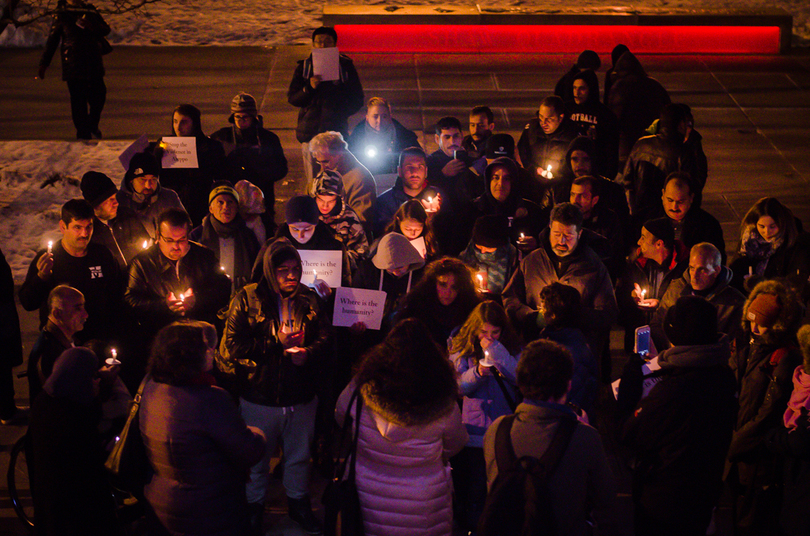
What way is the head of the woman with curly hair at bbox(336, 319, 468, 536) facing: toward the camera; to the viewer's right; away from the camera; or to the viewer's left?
away from the camera

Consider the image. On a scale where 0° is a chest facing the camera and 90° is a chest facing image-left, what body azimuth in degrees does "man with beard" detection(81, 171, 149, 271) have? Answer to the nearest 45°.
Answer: approximately 315°

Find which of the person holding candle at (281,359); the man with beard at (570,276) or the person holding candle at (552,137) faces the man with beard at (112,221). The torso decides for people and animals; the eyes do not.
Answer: the person holding candle at (552,137)

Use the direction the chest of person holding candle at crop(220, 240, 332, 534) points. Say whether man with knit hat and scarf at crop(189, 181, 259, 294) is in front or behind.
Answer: behind

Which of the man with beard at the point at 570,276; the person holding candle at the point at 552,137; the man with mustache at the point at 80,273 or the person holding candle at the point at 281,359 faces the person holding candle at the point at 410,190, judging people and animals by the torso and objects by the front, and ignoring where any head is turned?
the person holding candle at the point at 552,137

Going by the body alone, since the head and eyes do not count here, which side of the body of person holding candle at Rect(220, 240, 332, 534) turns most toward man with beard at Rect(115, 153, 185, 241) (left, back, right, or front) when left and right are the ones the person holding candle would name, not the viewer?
back

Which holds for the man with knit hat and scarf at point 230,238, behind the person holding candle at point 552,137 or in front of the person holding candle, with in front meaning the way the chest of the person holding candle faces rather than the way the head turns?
in front

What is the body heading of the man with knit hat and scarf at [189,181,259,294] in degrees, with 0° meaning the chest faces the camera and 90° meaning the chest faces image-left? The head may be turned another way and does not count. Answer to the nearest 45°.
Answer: approximately 0°

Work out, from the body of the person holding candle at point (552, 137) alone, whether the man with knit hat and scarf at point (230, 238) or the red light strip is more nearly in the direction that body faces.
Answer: the man with knit hat and scarf

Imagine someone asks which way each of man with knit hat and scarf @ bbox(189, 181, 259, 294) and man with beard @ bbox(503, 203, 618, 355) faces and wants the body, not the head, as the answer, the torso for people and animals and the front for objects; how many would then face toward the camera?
2

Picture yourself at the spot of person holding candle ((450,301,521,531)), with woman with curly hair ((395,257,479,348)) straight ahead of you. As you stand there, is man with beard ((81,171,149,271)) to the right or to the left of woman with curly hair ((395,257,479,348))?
left

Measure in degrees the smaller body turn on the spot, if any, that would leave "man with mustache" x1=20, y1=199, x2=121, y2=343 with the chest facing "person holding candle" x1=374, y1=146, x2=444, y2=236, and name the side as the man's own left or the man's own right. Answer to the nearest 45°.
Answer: approximately 90° to the man's own left

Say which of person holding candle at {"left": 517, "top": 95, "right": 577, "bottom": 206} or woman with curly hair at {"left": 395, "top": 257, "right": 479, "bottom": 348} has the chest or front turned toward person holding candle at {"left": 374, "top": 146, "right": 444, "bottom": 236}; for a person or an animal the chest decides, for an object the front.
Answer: person holding candle at {"left": 517, "top": 95, "right": 577, "bottom": 206}

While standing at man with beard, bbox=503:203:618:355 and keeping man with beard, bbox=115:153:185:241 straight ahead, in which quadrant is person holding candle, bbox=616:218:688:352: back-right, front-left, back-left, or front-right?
back-right
